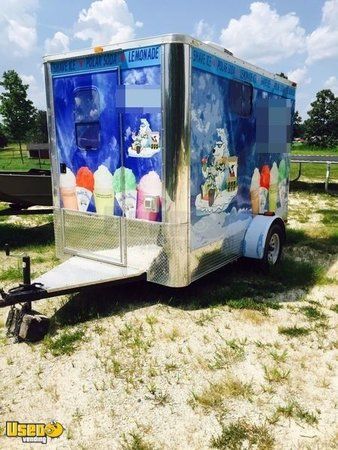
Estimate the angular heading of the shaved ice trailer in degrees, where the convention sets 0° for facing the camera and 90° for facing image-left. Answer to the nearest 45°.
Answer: approximately 45°

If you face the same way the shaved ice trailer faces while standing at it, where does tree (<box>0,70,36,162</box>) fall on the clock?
The tree is roughly at 4 o'clock from the shaved ice trailer.
